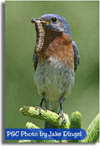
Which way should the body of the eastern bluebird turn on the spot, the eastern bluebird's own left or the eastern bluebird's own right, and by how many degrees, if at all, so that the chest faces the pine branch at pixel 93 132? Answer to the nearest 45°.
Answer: approximately 45° to the eastern bluebird's own left

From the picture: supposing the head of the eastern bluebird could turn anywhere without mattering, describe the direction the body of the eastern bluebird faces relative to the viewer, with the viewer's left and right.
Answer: facing the viewer and to the left of the viewer
